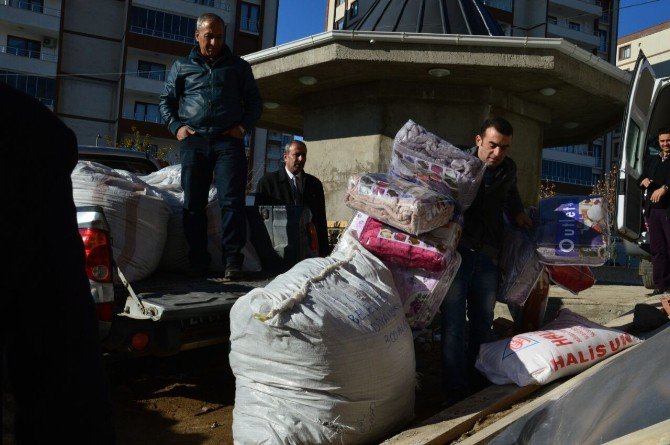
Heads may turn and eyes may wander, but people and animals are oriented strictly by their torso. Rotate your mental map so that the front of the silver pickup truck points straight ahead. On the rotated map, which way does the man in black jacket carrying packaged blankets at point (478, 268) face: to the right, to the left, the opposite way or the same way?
the opposite way

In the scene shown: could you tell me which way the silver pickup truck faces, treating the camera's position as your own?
facing away from the viewer and to the left of the viewer

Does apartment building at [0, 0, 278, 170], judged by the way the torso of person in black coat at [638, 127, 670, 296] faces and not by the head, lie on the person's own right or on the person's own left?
on the person's own right

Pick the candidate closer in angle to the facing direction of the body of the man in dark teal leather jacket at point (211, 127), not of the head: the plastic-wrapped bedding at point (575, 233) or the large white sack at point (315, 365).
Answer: the large white sack

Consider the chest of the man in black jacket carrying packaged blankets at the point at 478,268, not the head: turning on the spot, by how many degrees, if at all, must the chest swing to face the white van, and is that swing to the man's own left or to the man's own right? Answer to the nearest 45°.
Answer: approximately 135° to the man's own left

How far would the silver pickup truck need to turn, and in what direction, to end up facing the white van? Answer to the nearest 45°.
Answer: approximately 90° to its right

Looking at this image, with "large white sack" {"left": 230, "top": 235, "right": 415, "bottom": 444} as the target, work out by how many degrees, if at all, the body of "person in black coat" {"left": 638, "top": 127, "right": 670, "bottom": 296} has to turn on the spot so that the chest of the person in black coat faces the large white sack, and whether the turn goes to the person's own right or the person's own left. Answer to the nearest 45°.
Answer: approximately 45° to the person's own left
